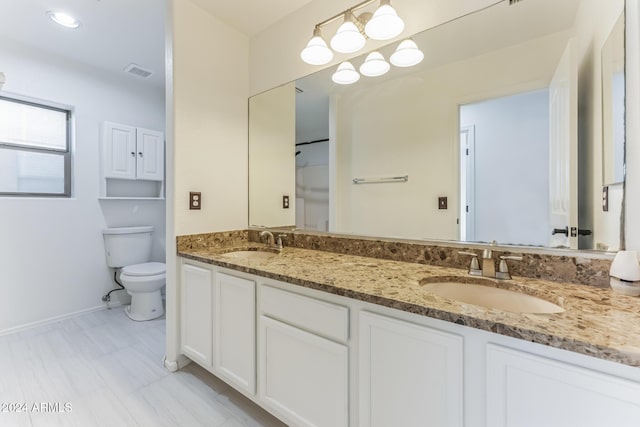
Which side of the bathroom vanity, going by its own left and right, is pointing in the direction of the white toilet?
right

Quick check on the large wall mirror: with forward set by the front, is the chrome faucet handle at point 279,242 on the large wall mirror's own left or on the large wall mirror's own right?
on the large wall mirror's own right

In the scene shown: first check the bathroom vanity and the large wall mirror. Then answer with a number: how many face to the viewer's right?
0

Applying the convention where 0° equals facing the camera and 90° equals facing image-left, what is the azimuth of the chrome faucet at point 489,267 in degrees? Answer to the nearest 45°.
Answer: approximately 0°

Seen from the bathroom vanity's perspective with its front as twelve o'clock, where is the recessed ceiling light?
The recessed ceiling light is roughly at 2 o'clock from the bathroom vanity.

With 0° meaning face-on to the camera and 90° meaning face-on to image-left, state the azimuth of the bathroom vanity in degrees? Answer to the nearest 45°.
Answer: approximately 45°

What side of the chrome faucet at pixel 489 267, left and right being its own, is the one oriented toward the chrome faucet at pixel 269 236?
right

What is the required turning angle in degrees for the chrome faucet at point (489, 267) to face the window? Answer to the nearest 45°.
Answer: approximately 90° to its right
